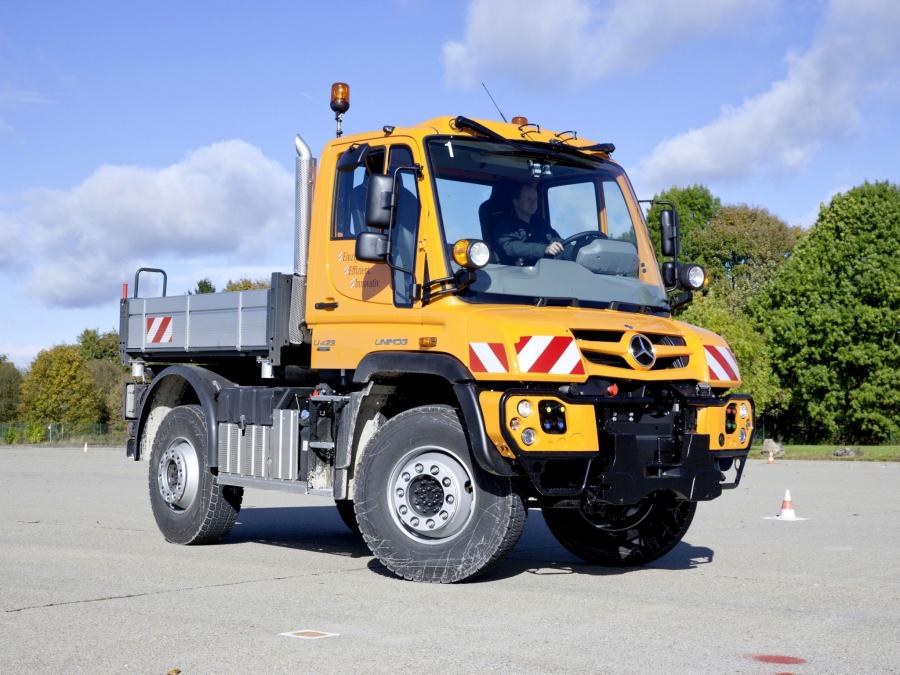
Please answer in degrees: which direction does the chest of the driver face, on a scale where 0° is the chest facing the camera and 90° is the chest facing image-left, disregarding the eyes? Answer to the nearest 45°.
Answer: approximately 315°

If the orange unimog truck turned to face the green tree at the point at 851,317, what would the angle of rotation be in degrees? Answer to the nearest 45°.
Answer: approximately 90° to its left

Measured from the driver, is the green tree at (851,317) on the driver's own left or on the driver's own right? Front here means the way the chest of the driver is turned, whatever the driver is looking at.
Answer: on the driver's own left

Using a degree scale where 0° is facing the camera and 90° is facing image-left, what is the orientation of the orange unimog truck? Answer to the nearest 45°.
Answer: approximately 315°

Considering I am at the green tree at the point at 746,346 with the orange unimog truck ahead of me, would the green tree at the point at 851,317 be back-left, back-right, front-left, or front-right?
back-left

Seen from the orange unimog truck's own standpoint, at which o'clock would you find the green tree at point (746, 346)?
The green tree is roughly at 8 o'clock from the orange unimog truck.

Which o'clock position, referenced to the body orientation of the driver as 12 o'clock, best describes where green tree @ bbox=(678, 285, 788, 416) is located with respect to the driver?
The green tree is roughly at 8 o'clock from the driver.
